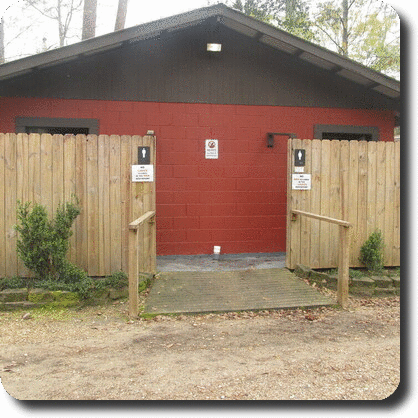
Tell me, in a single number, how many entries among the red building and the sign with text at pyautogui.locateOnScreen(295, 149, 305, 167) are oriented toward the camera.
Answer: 2

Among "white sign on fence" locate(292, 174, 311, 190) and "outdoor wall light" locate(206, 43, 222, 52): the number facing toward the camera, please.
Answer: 2

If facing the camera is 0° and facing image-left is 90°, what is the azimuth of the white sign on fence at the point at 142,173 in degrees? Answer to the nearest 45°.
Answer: approximately 0°

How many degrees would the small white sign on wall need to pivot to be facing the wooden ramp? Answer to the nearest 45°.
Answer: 0° — it already faces it
